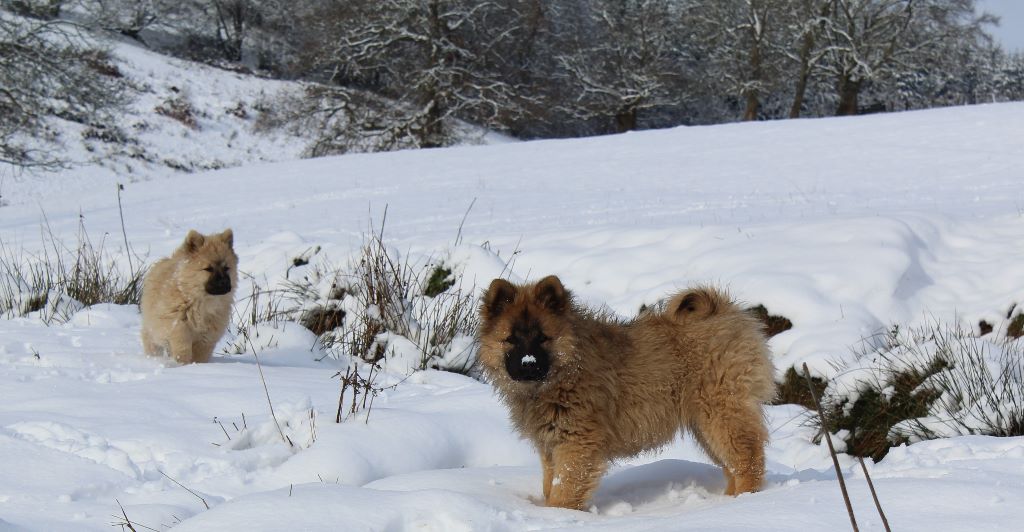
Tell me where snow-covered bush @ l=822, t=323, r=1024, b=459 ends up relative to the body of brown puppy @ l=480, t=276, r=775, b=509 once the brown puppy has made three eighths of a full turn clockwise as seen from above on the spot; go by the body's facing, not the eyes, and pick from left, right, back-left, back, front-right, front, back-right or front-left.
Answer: front

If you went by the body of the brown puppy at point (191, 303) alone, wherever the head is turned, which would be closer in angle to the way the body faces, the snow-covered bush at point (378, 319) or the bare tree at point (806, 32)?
the snow-covered bush

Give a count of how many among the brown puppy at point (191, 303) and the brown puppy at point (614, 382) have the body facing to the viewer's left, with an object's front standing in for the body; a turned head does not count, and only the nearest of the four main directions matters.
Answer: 1

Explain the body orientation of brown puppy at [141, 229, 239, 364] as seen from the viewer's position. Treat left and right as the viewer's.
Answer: facing the viewer and to the right of the viewer

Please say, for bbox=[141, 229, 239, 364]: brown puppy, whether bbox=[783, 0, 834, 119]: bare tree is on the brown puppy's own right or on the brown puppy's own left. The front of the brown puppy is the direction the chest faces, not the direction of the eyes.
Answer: on the brown puppy's own left

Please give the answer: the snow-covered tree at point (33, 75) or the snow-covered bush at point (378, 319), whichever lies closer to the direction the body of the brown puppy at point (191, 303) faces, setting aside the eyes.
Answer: the snow-covered bush

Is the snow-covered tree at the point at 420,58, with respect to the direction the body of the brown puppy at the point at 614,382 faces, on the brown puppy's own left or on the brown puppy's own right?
on the brown puppy's own right

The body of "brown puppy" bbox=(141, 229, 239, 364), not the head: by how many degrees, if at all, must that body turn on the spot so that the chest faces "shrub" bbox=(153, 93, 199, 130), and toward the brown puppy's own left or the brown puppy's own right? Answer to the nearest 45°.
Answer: approximately 135° to the brown puppy's own left

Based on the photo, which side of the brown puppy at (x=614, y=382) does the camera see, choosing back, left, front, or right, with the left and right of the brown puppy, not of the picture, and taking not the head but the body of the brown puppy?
left
